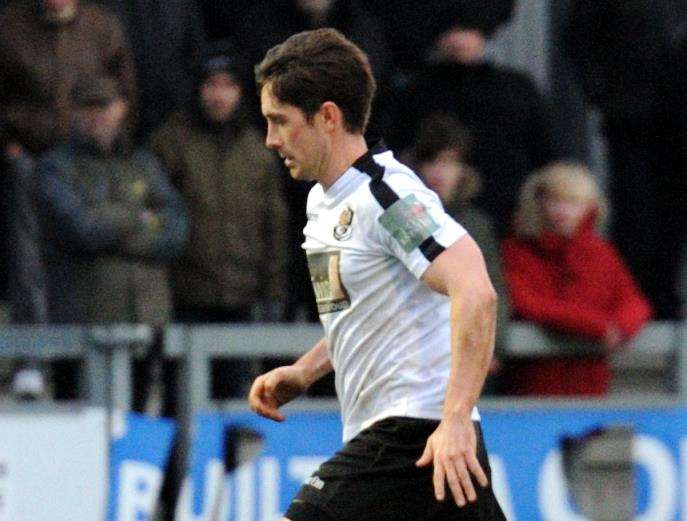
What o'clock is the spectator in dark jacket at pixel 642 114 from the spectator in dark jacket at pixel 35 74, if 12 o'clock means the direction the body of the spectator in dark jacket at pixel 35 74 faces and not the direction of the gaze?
the spectator in dark jacket at pixel 642 114 is roughly at 9 o'clock from the spectator in dark jacket at pixel 35 74.

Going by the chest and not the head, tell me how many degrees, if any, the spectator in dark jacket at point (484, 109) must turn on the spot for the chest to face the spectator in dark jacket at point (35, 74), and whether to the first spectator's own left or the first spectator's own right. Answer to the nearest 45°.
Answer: approximately 90° to the first spectator's own right

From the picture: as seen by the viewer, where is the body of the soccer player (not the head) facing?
to the viewer's left

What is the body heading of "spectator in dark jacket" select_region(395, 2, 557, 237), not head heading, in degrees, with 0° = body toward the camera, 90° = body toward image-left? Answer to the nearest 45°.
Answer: approximately 0°
